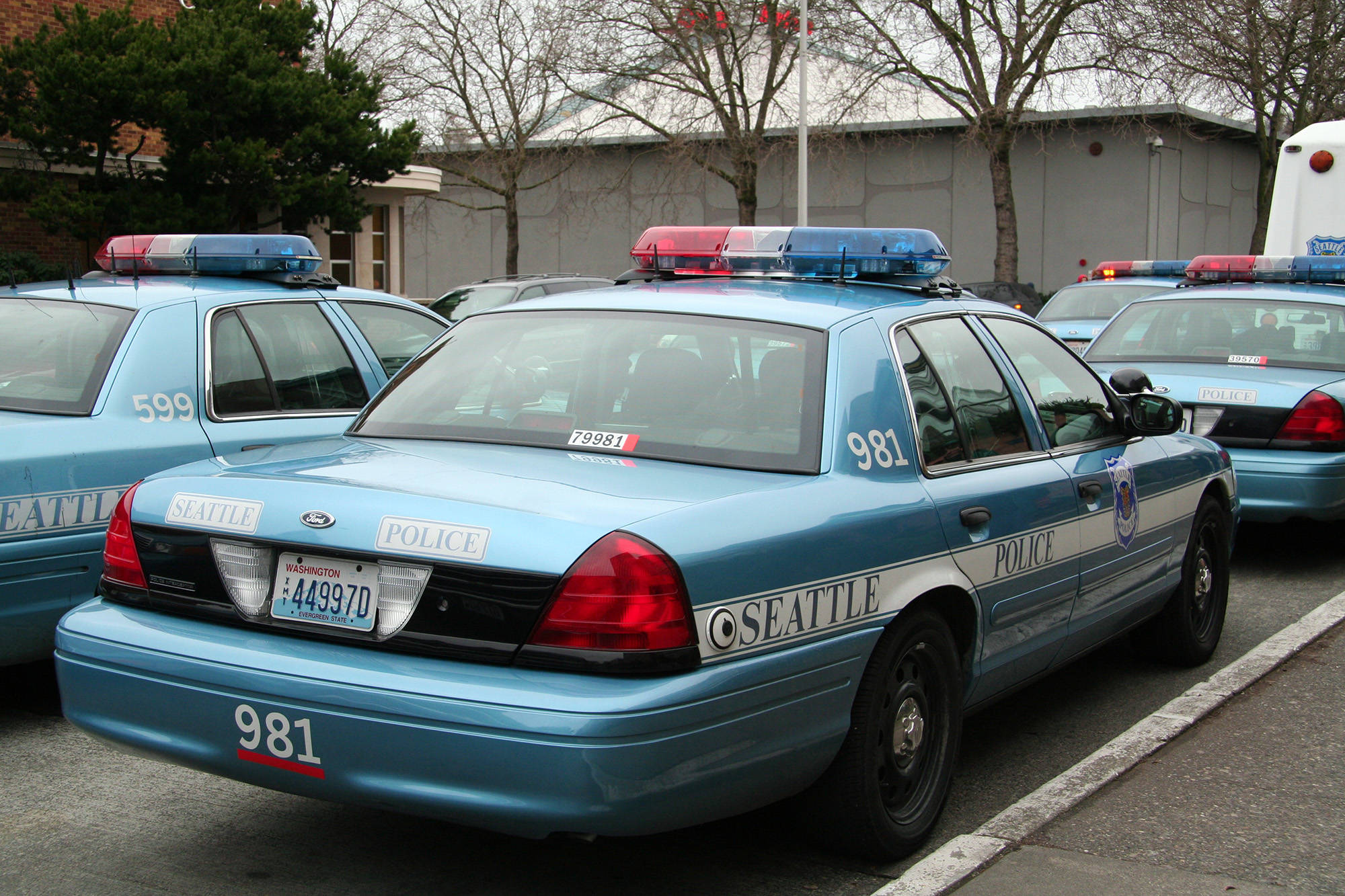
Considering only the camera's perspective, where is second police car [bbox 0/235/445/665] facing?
facing away from the viewer and to the right of the viewer

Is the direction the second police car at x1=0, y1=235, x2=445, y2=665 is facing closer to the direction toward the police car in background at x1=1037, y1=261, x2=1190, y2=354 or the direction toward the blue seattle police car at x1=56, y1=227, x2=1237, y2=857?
the police car in background

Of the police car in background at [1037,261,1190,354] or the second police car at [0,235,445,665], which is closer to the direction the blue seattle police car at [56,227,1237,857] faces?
the police car in background

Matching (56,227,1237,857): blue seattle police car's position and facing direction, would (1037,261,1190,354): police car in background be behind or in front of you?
in front

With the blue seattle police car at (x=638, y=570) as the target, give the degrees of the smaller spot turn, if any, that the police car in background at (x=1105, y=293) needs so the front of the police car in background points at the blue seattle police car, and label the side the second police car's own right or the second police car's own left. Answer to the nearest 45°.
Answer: approximately 135° to the second police car's own right

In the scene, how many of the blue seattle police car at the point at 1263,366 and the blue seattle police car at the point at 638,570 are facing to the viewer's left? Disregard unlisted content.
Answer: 0

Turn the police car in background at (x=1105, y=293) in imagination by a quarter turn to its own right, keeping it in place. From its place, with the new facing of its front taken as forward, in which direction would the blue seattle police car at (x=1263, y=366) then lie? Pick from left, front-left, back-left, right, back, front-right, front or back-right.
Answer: front-right

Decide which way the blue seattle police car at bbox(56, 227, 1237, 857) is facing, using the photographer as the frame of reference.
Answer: facing away from the viewer and to the right of the viewer

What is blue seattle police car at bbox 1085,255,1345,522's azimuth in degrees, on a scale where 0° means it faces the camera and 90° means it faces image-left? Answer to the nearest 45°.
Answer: approximately 225°

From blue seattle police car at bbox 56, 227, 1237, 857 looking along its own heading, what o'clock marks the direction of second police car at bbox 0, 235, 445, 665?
The second police car is roughly at 9 o'clock from the blue seattle police car.

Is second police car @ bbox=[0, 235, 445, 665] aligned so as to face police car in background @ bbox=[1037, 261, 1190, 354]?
yes

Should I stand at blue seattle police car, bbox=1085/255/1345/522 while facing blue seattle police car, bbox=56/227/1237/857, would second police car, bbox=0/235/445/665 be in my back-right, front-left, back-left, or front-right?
front-right

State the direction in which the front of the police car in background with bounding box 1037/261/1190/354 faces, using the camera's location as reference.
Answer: facing away from the viewer and to the right of the viewer

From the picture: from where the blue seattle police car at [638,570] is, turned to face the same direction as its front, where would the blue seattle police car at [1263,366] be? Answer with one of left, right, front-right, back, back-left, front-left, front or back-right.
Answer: front
